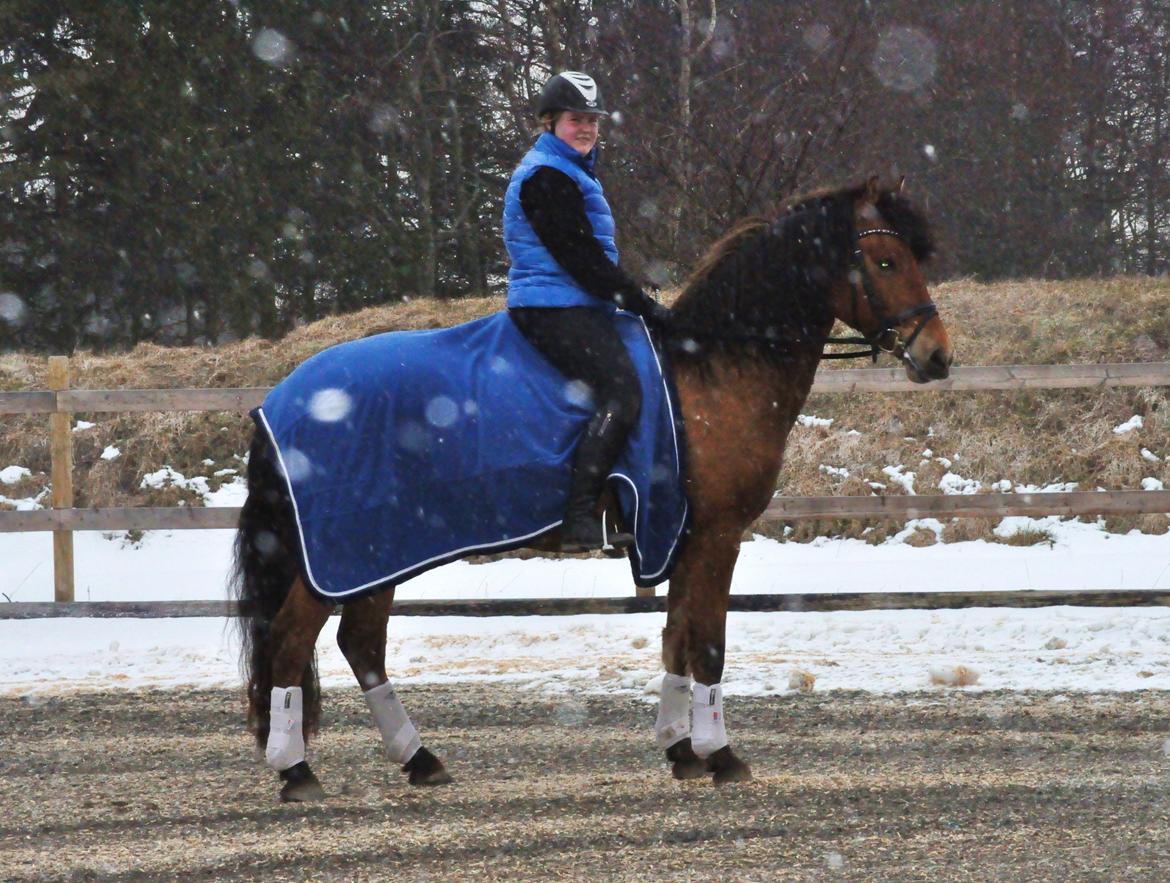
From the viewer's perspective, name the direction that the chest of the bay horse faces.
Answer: to the viewer's right

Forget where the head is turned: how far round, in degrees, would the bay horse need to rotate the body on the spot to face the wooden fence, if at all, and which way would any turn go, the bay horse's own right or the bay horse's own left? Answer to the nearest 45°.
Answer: approximately 90° to the bay horse's own left

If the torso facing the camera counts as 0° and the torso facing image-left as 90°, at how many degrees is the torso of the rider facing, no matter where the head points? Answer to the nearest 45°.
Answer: approximately 270°
